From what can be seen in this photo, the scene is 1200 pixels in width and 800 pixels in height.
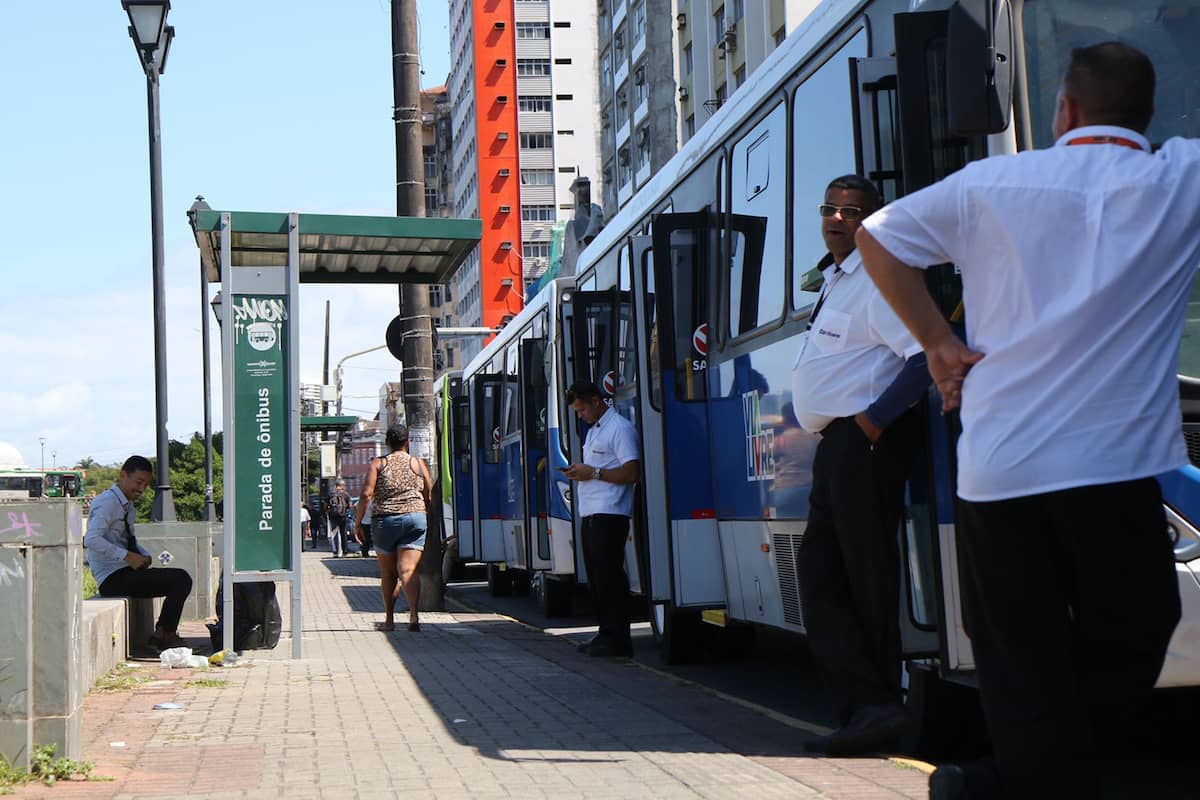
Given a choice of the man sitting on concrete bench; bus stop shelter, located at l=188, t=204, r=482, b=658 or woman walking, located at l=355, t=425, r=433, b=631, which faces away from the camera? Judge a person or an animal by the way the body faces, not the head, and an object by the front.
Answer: the woman walking

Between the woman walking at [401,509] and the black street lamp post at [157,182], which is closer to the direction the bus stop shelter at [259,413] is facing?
the woman walking

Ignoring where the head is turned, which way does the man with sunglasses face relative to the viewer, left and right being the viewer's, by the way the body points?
facing the viewer and to the left of the viewer

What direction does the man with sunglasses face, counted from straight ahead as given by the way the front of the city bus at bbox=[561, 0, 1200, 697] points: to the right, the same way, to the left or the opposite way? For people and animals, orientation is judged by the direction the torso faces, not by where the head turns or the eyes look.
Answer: to the right

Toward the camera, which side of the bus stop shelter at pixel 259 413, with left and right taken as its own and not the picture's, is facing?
right

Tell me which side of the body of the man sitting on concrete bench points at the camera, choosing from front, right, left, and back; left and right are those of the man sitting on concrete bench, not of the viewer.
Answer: right

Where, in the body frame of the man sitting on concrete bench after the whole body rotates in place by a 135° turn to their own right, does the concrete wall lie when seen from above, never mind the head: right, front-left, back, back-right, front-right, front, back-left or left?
front-left

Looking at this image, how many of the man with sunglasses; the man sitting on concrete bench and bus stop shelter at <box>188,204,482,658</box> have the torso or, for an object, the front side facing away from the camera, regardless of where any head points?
0

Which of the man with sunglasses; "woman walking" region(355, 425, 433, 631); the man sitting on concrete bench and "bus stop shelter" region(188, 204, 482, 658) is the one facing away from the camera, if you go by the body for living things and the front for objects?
the woman walking

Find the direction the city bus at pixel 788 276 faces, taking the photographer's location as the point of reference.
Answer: facing the viewer and to the right of the viewer

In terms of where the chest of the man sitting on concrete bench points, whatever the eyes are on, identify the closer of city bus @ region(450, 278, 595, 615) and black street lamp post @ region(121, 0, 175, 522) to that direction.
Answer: the city bus

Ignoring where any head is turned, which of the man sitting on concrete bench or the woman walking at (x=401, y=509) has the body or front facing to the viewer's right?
the man sitting on concrete bench

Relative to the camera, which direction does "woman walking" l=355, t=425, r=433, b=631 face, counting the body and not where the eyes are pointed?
away from the camera

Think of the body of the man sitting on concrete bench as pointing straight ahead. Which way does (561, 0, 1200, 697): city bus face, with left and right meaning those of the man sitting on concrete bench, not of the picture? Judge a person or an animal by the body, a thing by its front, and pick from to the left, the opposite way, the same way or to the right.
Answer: to the right
